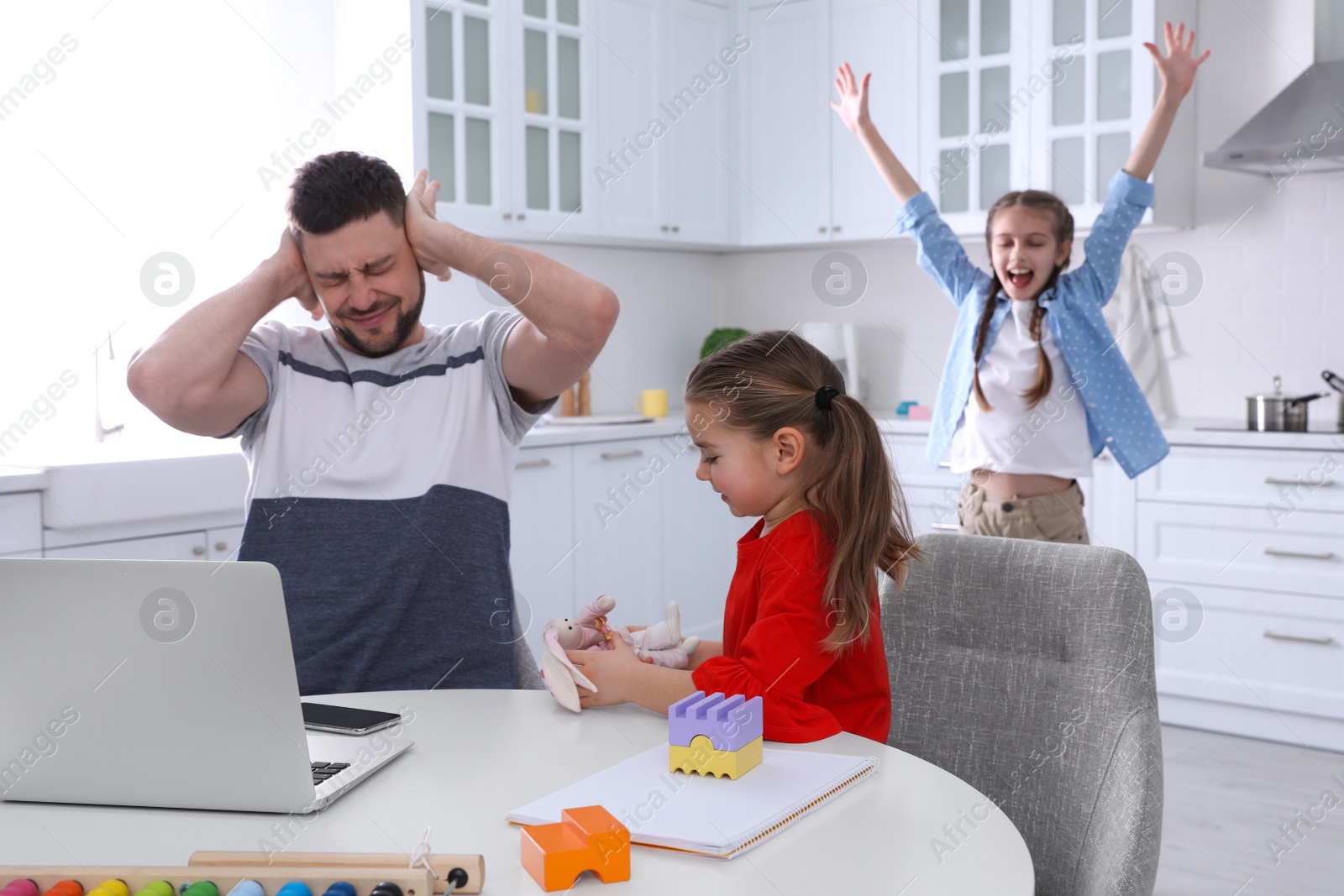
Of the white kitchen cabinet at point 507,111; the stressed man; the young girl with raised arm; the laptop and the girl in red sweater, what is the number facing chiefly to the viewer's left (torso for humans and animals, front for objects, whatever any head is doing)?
1

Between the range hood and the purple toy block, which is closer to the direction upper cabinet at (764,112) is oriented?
the purple toy block

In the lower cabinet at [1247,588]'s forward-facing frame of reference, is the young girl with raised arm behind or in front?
in front

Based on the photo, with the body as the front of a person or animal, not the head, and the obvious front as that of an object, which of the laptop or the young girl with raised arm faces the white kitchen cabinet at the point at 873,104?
the laptop

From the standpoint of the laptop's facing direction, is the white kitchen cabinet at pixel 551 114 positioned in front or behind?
in front

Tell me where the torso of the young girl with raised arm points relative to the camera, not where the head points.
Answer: toward the camera

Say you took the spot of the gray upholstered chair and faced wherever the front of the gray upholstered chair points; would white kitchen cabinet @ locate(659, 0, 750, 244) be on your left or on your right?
on your right

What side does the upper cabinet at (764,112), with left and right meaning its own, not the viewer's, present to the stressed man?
front

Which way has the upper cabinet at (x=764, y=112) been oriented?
toward the camera

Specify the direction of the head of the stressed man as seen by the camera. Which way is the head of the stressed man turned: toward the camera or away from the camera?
toward the camera

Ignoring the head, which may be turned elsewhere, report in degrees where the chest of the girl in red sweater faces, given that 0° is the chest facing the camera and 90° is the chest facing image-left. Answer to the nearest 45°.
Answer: approximately 90°

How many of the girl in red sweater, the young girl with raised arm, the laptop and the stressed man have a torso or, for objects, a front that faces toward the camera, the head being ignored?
2

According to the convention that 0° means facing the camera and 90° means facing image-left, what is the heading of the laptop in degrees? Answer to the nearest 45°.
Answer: approximately 225°

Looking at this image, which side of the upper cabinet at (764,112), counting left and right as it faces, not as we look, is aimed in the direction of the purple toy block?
front

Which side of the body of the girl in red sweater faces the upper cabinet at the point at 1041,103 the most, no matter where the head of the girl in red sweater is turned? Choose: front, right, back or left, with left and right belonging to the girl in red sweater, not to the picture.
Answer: right

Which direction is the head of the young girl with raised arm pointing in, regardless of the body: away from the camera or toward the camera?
toward the camera

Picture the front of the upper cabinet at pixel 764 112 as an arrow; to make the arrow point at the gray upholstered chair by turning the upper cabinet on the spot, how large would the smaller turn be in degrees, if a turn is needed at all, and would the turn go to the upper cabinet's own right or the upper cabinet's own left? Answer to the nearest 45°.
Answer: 0° — it already faces it

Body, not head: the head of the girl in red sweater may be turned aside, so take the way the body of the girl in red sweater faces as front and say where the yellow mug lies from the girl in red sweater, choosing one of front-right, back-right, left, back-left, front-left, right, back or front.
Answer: right

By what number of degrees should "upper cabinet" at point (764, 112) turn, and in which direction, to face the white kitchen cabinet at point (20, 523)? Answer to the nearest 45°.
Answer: approximately 45° to its right
